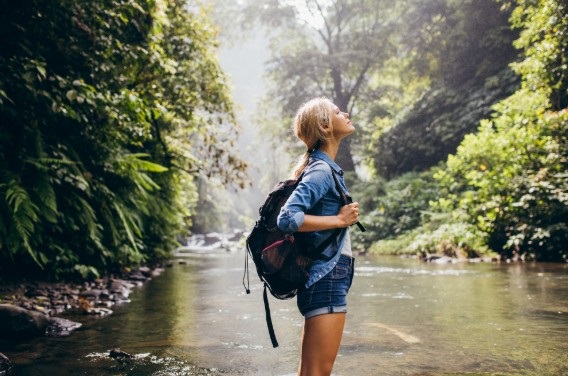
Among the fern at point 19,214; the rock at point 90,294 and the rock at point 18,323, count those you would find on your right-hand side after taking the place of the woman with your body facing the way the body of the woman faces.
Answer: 0

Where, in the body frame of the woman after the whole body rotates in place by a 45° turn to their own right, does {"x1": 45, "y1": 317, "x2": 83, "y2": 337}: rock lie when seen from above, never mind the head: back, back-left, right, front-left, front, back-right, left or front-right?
back

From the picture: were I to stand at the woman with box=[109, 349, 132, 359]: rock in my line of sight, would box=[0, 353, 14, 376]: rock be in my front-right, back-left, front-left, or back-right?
front-left

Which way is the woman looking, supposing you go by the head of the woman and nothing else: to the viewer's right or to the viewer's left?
to the viewer's right

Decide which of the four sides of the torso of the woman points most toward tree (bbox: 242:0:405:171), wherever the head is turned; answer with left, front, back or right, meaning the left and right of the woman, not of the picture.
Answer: left

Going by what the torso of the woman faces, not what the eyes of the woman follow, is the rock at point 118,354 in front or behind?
behind

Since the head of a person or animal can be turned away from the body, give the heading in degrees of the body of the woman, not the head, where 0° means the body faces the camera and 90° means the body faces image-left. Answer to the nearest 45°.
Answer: approximately 270°

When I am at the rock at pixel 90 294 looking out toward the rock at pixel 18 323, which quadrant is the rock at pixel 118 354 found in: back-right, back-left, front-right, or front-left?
front-left

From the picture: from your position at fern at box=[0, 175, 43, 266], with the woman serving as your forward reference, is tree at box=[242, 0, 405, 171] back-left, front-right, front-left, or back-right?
back-left

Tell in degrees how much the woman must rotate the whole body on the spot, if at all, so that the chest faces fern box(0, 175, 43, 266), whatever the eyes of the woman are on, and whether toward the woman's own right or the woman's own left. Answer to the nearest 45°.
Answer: approximately 135° to the woman's own left

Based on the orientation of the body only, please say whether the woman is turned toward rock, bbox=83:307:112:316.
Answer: no

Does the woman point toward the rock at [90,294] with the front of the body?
no

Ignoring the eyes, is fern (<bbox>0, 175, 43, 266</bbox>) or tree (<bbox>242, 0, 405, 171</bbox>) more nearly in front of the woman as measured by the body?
the tree
